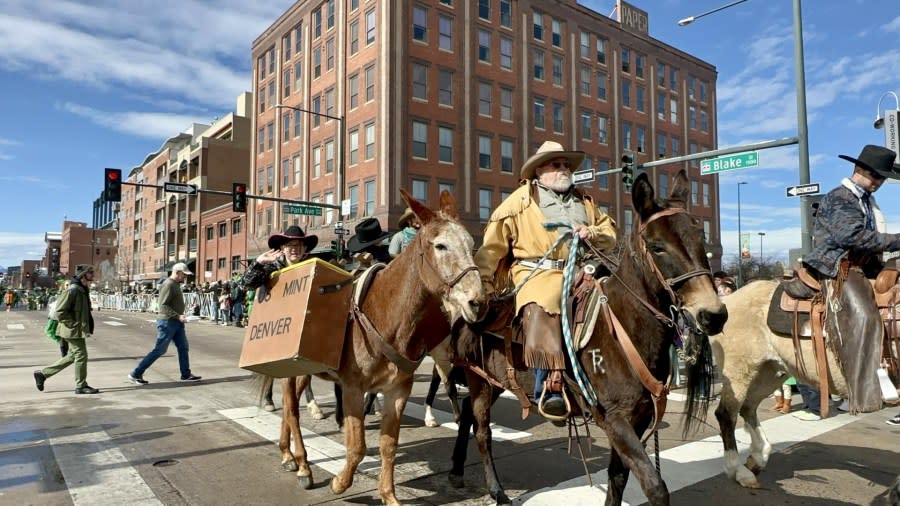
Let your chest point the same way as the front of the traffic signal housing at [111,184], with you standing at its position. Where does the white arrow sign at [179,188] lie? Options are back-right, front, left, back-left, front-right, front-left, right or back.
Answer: front-left

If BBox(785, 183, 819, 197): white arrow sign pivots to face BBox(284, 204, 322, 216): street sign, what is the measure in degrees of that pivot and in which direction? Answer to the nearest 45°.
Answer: approximately 90° to its right

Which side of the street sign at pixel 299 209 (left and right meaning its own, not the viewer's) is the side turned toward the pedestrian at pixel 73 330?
front

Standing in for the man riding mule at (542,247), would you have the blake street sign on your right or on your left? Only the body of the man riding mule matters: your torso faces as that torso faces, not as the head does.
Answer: on your left

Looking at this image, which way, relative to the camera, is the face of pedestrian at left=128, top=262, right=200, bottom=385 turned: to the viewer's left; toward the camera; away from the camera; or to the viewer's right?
to the viewer's right

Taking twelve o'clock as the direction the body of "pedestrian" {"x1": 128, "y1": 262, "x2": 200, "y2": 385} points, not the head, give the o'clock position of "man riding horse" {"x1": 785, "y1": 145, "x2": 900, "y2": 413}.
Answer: The man riding horse is roughly at 2 o'clock from the pedestrian.

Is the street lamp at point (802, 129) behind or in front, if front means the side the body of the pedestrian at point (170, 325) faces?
in front

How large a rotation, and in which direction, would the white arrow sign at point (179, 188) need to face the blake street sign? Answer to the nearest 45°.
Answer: approximately 45° to its left

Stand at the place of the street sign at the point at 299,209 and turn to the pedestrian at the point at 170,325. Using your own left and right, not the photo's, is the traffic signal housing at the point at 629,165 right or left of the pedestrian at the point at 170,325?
left

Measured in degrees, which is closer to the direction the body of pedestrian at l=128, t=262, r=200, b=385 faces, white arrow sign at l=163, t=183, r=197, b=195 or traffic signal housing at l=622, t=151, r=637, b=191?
the traffic signal housing

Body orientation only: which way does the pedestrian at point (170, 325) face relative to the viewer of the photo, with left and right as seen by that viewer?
facing to the right of the viewer

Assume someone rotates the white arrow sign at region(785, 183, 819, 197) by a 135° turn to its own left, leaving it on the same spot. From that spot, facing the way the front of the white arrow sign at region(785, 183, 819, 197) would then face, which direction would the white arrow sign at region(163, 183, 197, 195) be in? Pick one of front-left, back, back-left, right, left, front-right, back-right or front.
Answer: back-left
